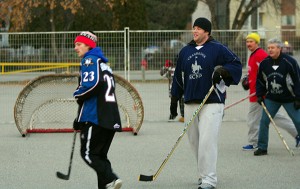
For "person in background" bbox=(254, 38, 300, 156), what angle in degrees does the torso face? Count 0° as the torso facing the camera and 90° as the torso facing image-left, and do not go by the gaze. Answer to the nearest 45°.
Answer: approximately 45°

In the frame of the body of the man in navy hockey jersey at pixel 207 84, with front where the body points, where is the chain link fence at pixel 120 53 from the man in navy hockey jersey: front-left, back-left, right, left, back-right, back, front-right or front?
back-right

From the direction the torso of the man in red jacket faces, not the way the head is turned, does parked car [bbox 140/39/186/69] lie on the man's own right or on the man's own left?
on the man's own right

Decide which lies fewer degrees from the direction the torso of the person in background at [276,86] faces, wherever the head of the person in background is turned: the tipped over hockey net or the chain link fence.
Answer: the tipped over hockey net

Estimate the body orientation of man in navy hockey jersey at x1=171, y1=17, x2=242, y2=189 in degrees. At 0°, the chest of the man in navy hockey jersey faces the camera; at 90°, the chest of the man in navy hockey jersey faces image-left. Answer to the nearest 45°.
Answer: approximately 45°

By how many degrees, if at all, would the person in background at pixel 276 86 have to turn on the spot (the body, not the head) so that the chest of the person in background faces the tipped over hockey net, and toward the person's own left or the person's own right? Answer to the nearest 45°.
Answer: approximately 90° to the person's own right
